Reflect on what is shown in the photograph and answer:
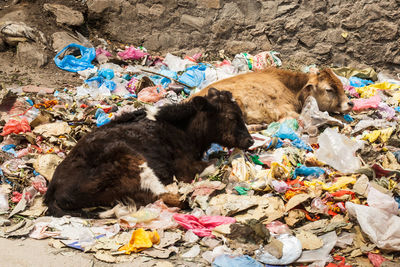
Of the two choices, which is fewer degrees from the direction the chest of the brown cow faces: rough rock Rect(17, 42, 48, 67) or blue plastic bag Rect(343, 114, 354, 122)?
the blue plastic bag

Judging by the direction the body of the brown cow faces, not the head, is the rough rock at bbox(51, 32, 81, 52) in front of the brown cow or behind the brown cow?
behind

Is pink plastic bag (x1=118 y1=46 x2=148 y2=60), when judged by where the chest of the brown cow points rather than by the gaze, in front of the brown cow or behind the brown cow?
behind

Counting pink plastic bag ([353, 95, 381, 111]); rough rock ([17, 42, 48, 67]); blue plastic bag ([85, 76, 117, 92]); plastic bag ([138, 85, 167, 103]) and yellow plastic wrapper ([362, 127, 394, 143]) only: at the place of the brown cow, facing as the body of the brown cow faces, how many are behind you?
3

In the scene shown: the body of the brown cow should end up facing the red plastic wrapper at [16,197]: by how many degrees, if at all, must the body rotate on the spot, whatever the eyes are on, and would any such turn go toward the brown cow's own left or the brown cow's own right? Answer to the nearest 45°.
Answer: approximately 135° to the brown cow's own right

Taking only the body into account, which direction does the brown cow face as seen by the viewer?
to the viewer's right

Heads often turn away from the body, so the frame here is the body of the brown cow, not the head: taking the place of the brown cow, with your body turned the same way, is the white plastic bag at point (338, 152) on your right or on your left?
on your right

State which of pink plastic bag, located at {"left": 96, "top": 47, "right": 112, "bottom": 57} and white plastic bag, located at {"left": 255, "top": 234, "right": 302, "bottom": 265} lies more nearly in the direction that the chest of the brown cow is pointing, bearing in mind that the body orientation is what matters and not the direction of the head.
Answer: the white plastic bag

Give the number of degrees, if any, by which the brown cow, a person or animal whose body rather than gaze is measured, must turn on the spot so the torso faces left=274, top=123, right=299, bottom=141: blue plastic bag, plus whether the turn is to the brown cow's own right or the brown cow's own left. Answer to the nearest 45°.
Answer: approximately 90° to the brown cow's own right

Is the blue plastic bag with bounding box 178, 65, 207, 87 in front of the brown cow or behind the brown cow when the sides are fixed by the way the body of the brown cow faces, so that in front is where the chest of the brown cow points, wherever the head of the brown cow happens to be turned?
behind

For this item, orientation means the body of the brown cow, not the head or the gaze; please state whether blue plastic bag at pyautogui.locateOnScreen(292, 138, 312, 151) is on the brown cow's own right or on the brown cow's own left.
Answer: on the brown cow's own right

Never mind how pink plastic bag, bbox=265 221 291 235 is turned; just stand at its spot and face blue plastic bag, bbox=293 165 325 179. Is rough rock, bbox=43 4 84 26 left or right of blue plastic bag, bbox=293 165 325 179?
left

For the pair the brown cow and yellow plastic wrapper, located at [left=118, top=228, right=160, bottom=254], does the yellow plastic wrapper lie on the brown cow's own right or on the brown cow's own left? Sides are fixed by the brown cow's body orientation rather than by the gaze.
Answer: on the brown cow's own right

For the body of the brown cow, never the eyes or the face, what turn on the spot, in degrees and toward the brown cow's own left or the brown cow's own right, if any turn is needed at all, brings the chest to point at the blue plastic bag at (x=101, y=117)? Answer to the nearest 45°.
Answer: approximately 135° to the brown cow's own right

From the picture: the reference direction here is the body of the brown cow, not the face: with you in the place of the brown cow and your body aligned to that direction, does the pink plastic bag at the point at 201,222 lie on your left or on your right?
on your right

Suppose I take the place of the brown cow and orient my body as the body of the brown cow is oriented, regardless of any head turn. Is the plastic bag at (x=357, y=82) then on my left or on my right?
on my left

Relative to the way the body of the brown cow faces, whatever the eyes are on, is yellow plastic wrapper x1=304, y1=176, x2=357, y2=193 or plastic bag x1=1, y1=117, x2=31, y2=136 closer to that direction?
the yellow plastic wrapper
